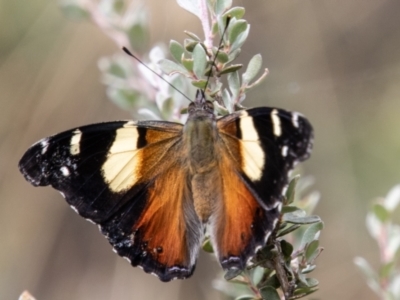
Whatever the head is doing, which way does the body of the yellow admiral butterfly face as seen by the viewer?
away from the camera
